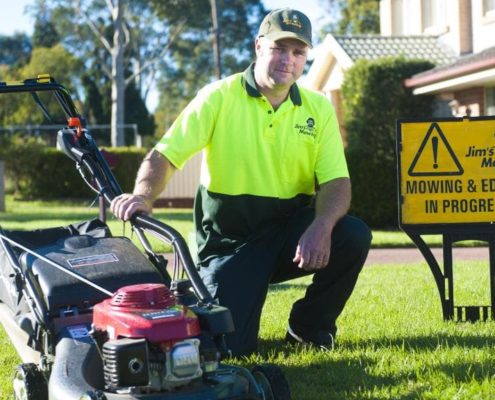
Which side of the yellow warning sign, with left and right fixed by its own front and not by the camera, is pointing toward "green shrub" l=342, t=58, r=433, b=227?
back

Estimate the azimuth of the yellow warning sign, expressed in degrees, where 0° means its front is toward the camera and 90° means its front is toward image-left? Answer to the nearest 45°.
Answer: approximately 0°

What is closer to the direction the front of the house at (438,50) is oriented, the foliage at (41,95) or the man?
the man

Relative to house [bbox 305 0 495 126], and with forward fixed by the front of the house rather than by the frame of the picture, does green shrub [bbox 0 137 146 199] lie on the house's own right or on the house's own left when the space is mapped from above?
on the house's own right

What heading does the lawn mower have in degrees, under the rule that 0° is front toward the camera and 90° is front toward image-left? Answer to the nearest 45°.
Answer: approximately 315°

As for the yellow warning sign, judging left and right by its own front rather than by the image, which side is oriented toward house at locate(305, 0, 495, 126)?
back

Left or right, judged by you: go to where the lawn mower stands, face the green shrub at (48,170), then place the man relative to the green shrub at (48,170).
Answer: right

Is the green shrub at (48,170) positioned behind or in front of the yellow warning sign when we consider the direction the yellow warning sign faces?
behind

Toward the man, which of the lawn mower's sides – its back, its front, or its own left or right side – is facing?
left
